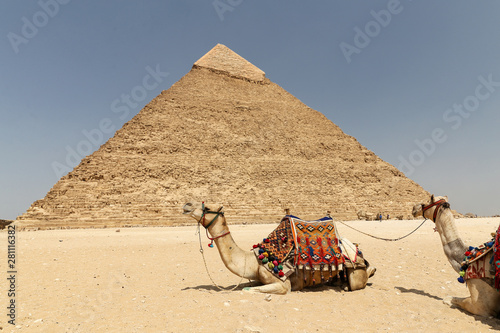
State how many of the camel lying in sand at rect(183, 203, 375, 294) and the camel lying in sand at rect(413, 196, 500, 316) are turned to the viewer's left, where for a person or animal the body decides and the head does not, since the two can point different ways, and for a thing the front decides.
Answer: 2

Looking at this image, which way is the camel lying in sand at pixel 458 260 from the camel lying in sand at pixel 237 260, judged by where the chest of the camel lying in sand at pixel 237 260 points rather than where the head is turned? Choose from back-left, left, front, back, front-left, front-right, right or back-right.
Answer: back

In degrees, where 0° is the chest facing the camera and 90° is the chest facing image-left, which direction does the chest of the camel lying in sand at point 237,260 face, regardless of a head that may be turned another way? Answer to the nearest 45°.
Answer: approximately 90°

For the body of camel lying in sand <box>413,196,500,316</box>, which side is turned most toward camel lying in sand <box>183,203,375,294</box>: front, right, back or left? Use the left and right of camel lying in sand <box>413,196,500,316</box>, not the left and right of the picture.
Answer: front

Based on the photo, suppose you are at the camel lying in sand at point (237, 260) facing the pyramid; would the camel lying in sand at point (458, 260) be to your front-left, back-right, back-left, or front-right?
back-right

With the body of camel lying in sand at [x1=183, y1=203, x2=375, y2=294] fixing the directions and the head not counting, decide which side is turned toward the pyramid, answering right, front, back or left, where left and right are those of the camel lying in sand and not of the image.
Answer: right

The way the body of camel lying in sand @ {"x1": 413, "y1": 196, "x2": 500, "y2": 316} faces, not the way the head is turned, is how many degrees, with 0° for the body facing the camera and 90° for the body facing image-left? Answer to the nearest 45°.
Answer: approximately 90°

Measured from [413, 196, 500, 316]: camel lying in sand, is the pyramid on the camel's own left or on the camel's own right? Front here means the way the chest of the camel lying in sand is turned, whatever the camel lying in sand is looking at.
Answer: on the camel's own right
